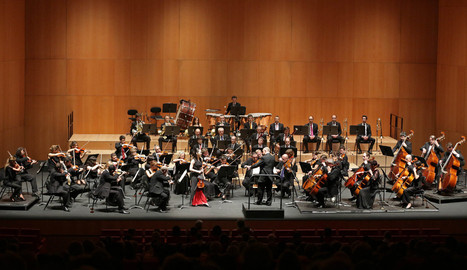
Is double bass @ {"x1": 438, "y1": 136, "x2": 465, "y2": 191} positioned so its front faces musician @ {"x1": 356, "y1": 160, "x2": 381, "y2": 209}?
yes

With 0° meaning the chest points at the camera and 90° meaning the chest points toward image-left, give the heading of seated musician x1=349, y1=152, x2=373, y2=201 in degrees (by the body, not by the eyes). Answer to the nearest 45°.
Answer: approximately 90°

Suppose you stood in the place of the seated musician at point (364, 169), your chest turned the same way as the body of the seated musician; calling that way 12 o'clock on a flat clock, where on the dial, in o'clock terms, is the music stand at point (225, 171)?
The music stand is roughly at 12 o'clock from the seated musician.

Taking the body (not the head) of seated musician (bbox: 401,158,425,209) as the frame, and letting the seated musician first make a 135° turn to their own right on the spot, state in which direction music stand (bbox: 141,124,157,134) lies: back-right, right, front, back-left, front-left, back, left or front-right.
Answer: back-left

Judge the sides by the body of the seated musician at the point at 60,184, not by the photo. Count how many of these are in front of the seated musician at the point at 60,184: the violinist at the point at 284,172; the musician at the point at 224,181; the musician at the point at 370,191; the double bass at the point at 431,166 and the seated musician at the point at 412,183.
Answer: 5

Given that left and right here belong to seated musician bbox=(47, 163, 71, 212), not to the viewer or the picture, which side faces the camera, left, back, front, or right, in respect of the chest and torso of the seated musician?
right

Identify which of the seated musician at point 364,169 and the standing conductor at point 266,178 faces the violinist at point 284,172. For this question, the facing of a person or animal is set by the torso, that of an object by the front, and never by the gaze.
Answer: the seated musician

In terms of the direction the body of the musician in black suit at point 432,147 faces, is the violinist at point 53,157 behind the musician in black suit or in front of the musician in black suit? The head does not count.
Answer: in front

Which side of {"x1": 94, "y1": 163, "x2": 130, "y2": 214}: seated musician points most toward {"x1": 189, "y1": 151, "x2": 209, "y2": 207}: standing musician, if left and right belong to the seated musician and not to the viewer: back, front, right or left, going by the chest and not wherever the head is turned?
front

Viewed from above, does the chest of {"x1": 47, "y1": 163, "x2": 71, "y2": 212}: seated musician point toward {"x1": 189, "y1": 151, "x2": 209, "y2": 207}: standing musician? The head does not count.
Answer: yes

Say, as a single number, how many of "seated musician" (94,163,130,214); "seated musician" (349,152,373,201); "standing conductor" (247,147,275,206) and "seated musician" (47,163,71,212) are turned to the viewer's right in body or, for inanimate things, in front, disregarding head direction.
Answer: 2

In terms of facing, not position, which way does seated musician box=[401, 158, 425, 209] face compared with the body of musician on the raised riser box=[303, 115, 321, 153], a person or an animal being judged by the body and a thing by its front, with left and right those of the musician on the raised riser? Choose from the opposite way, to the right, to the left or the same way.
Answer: to the right

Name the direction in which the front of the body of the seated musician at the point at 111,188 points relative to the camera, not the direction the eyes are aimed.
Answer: to the viewer's right

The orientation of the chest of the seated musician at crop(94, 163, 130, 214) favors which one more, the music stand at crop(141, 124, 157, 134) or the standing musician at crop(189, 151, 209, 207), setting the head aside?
the standing musician

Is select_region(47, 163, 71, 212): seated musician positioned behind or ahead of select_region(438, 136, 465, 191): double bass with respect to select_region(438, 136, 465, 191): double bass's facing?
ahead

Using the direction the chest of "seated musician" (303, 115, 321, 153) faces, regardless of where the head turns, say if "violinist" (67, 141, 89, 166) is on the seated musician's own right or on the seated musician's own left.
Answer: on the seated musician's own right

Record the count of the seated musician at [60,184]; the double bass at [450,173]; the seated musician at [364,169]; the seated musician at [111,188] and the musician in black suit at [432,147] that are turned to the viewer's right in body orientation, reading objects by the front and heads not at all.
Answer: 2

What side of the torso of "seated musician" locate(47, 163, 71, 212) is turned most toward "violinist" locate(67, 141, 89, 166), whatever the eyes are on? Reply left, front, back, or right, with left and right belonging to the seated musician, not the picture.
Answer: left
